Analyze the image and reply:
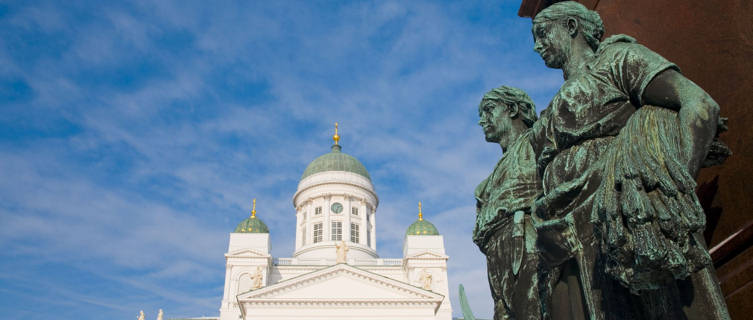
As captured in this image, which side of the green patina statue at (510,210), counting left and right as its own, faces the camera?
left

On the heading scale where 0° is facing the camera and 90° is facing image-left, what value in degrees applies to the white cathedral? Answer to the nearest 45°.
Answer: approximately 0°

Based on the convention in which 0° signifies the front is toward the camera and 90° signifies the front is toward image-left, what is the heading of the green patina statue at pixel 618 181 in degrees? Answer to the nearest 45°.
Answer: approximately 45°

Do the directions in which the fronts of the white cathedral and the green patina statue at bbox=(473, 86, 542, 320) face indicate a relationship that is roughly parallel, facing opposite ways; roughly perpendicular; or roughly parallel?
roughly perpendicular

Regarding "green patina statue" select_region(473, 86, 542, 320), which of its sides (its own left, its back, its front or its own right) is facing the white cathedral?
right

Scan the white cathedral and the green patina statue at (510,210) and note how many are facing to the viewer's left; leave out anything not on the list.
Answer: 1

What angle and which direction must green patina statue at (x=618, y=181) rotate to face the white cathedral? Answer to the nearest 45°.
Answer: approximately 90° to its right

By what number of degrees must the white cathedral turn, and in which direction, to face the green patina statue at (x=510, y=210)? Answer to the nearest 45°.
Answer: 0° — it already faces it

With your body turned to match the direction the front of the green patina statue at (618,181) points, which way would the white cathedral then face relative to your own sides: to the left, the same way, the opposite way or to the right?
to the left
